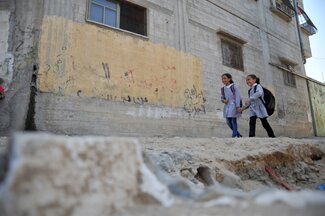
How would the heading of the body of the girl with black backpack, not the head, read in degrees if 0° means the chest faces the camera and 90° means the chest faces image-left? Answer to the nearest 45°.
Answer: approximately 45°

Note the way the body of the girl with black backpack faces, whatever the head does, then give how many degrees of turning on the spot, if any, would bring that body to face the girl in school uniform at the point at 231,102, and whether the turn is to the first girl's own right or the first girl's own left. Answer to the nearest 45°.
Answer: approximately 45° to the first girl's own right

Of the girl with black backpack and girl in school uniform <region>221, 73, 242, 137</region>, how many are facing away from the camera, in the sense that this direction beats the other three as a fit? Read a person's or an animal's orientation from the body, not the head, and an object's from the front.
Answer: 0

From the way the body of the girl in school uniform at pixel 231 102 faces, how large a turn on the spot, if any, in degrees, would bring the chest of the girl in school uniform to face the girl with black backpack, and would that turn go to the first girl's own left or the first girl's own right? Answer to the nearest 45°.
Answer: approximately 135° to the first girl's own left

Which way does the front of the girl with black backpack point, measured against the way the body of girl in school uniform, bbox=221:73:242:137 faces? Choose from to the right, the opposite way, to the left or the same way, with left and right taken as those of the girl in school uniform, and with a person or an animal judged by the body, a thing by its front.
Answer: the same way

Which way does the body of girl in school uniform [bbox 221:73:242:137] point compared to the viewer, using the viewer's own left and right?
facing the viewer and to the left of the viewer
